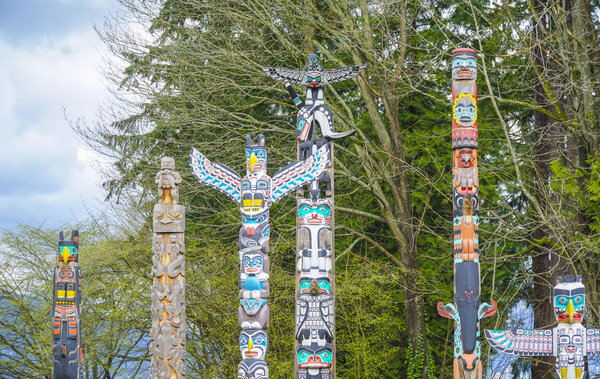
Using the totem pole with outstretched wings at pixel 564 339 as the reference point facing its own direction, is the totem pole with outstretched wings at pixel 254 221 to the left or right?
on its right

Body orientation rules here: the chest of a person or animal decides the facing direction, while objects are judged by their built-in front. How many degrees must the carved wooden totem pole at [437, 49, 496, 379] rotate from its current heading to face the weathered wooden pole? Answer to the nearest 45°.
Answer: approximately 90° to its right

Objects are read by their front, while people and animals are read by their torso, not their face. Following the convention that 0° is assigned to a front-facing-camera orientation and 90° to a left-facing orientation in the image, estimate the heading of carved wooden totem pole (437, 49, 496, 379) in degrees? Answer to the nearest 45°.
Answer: approximately 0°

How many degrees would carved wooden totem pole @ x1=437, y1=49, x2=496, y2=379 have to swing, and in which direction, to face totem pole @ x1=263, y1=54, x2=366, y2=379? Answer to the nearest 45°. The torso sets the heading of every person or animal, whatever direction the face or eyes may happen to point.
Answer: approximately 135° to its right

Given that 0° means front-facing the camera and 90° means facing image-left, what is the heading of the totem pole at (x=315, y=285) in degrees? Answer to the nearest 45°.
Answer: approximately 0°
